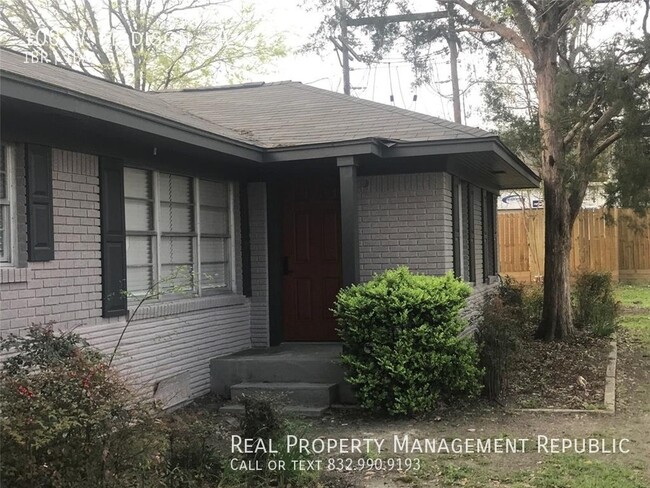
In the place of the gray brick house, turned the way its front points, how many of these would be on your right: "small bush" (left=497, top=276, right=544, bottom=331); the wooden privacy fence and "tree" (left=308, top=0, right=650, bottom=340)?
0

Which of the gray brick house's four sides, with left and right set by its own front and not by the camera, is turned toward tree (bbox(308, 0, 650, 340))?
left

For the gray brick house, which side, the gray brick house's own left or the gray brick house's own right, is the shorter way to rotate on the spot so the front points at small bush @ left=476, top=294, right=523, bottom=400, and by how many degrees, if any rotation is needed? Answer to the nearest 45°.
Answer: approximately 45° to the gray brick house's own left

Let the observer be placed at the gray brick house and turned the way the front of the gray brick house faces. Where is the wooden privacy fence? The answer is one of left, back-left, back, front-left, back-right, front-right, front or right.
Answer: left

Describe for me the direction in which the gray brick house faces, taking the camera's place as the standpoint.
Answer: facing the viewer and to the right of the viewer

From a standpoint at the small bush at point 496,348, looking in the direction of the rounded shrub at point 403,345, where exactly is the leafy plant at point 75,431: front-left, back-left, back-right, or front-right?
front-left

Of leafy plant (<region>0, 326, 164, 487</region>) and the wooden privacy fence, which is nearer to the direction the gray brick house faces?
the leafy plant

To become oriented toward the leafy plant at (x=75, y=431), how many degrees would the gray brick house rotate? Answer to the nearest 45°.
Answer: approximately 45° to its right

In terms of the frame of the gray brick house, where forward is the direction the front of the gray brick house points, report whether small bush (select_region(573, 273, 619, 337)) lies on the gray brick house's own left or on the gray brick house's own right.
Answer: on the gray brick house's own left

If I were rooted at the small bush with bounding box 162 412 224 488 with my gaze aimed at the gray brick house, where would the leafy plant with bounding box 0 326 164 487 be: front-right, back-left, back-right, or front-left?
back-left

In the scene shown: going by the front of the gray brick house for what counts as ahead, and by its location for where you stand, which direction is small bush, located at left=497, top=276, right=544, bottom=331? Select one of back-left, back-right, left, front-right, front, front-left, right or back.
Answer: left

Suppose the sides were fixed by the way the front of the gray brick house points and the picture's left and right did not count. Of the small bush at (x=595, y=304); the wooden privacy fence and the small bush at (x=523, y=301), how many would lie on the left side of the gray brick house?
3
